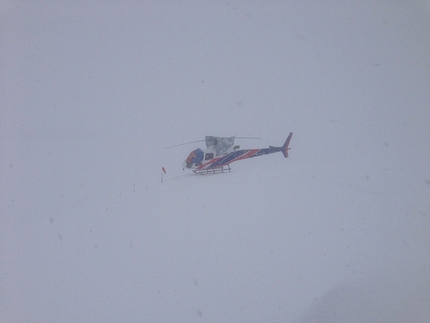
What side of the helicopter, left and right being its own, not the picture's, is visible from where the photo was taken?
left
